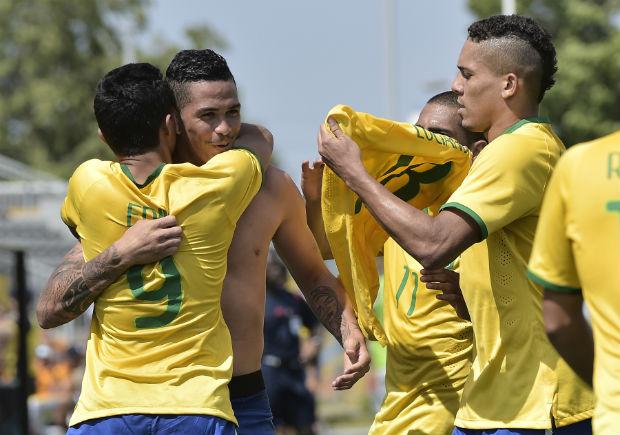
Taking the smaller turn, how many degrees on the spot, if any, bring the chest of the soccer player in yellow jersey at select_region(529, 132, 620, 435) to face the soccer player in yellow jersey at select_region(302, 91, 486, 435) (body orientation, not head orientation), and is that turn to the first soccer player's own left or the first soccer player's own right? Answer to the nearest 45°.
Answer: approximately 45° to the first soccer player's own left

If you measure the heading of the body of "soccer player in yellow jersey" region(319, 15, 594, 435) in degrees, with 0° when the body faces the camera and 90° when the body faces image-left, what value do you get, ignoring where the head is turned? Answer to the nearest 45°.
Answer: approximately 90°

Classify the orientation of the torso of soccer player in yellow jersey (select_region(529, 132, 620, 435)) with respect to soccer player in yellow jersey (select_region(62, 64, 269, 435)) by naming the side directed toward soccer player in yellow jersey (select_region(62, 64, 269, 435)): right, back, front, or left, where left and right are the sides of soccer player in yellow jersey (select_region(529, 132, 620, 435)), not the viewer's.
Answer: left

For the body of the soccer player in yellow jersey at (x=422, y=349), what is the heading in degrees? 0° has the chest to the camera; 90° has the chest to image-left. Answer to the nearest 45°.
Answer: approximately 45°

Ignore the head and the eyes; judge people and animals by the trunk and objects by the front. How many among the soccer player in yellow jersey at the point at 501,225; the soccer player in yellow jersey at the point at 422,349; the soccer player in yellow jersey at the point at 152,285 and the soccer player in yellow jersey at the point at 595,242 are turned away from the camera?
2

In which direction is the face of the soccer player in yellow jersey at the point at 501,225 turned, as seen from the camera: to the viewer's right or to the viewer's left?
to the viewer's left

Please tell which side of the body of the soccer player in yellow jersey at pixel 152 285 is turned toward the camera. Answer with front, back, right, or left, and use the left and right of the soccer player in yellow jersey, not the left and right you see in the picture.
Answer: back

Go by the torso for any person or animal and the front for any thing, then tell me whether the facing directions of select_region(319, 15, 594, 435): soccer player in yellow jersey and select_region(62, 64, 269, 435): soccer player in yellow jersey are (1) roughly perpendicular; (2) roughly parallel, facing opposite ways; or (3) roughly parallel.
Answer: roughly perpendicular

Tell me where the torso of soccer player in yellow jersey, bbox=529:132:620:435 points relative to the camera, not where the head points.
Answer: away from the camera
